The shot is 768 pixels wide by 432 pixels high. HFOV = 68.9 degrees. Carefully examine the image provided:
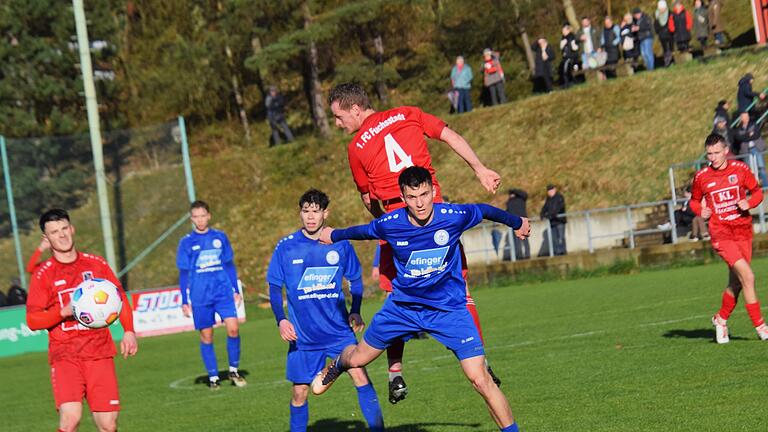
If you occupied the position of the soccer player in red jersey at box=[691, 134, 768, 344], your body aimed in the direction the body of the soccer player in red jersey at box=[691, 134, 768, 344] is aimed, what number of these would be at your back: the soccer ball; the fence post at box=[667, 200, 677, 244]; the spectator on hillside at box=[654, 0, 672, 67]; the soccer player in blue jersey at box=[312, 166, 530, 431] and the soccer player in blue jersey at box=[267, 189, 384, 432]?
2

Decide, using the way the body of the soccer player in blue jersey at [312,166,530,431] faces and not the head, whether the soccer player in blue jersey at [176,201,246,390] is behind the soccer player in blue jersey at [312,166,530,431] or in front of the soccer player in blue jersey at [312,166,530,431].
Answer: behind

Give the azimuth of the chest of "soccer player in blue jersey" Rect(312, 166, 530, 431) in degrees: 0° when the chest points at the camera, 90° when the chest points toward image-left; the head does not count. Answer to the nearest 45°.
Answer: approximately 0°

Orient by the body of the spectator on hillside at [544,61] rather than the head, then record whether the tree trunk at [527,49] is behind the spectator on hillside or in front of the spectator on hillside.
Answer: behind

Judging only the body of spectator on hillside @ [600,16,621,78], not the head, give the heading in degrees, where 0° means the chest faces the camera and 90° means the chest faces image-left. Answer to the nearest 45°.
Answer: approximately 45°

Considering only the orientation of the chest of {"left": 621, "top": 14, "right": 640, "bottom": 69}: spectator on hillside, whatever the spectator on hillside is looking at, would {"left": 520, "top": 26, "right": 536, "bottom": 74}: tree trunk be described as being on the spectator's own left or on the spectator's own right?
on the spectator's own right

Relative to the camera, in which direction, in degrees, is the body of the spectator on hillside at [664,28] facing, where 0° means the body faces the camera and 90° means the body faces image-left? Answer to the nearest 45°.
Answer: approximately 45°
